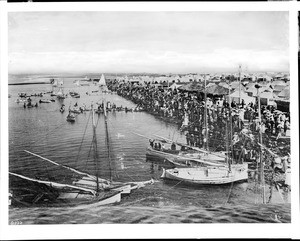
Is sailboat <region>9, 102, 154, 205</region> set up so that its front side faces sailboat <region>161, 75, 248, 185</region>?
yes

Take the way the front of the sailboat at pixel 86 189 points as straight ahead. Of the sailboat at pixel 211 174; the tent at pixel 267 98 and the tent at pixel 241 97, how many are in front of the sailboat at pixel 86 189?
3

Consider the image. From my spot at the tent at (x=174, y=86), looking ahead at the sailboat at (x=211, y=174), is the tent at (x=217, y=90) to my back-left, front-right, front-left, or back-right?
front-left

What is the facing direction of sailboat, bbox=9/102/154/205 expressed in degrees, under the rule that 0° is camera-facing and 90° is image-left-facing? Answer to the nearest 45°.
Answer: approximately 270°

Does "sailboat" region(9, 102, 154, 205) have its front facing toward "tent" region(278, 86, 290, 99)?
no

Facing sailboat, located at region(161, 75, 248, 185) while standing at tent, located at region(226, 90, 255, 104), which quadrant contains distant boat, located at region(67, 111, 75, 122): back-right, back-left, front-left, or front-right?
front-right
